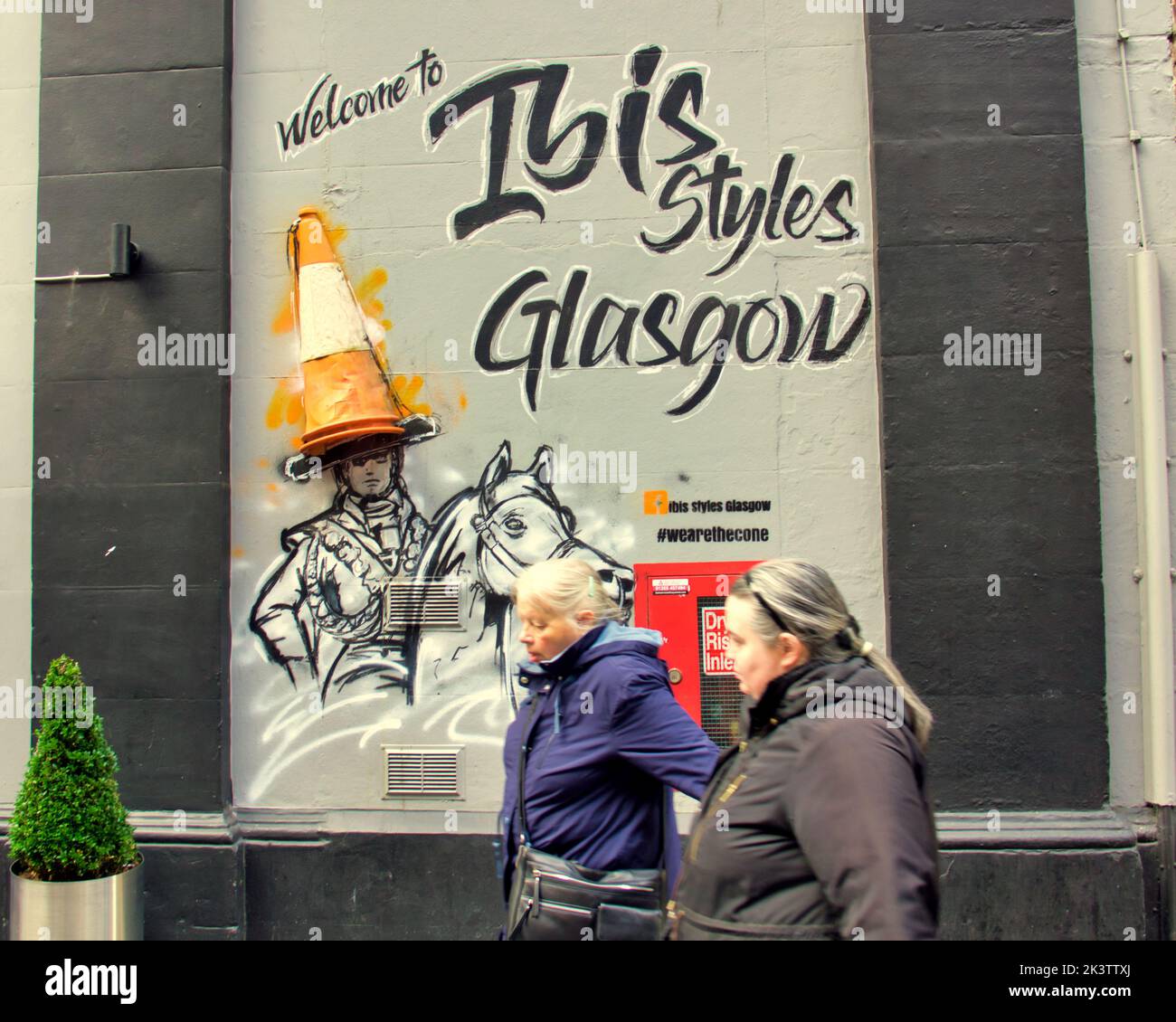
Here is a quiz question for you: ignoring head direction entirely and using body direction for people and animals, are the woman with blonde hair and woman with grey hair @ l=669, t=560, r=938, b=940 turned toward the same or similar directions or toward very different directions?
same or similar directions

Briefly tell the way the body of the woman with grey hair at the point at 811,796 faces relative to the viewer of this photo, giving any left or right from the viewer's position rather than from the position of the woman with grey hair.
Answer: facing to the left of the viewer

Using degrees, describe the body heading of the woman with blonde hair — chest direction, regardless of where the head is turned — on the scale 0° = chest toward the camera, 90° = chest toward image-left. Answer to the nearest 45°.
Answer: approximately 90°

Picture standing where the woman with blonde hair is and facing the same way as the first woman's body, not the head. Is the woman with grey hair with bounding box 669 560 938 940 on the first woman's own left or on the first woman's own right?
on the first woman's own left

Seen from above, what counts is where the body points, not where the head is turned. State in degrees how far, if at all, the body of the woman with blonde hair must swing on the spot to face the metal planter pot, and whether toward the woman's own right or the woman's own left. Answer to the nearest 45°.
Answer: approximately 45° to the woman's own right

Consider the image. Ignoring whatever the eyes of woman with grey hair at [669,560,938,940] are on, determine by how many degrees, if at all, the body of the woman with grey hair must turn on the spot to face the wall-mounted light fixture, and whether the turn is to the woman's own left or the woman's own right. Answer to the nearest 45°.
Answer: approximately 45° to the woman's own right
